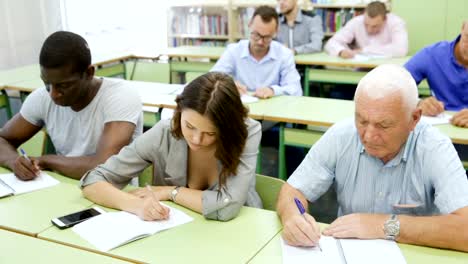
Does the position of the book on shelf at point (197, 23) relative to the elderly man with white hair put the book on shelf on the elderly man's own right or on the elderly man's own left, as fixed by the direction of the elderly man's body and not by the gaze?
on the elderly man's own right

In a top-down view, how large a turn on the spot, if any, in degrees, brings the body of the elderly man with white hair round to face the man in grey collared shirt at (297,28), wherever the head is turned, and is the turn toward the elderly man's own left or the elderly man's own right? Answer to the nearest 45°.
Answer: approximately 135° to the elderly man's own right

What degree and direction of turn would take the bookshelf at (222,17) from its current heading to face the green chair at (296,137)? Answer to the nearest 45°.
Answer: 0° — it already faces it

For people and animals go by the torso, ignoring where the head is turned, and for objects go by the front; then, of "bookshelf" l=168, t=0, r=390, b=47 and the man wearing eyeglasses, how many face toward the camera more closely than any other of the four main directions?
2

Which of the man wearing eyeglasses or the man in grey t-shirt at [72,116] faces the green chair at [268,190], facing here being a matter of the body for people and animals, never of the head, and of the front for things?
the man wearing eyeglasses

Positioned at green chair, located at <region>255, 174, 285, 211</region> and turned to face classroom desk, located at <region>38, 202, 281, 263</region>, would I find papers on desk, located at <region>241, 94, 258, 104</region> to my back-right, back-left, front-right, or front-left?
back-right

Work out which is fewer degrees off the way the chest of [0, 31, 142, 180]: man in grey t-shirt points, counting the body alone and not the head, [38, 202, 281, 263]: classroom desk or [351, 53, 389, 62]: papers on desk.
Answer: the classroom desk

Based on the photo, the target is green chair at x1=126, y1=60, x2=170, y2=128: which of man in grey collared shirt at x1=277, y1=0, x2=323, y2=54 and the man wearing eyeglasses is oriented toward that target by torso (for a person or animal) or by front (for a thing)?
the man in grey collared shirt

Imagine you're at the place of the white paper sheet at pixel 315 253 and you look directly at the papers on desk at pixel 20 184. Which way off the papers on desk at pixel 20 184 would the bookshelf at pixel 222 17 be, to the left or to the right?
right

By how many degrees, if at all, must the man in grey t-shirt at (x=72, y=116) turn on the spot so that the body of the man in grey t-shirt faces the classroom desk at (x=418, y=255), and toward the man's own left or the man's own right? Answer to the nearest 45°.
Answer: approximately 90° to the man's own left
